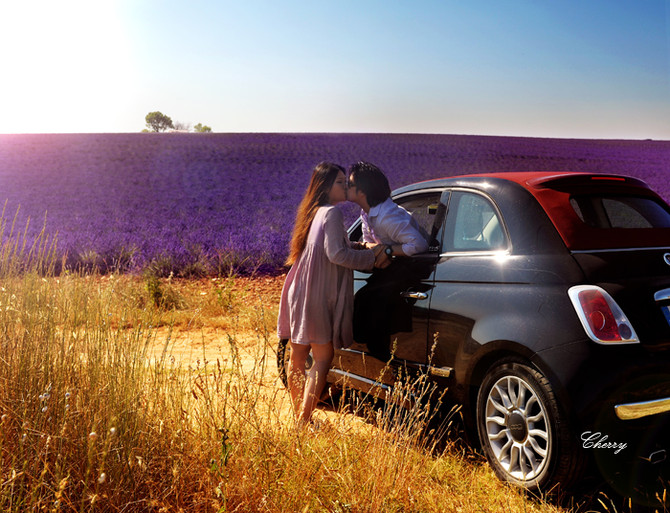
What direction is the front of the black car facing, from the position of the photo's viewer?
facing away from the viewer and to the left of the viewer

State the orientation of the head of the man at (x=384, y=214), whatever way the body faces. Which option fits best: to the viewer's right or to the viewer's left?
to the viewer's left

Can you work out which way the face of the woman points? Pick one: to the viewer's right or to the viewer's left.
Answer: to the viewer's right

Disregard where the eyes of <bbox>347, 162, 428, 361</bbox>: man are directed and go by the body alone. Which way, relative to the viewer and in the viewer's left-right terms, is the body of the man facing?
facing to the left of the viewer

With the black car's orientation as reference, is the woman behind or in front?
in front

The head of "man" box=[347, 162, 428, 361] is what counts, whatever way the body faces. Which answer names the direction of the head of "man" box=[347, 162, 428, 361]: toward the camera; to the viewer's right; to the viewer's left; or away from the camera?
to the viewer's left
